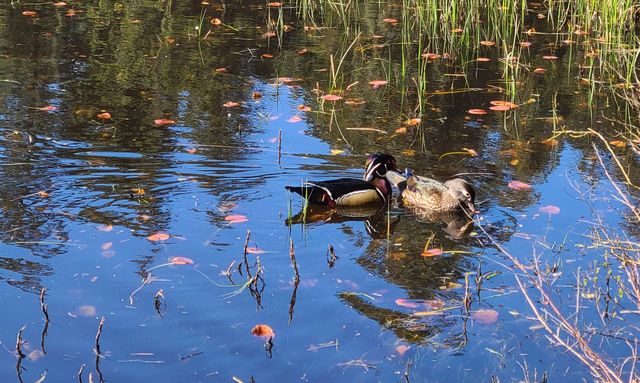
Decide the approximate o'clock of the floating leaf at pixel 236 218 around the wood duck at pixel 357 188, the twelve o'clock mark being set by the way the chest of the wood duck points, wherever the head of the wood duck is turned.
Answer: The floating leaf is roughly at 5 o'clock from the wood duck.

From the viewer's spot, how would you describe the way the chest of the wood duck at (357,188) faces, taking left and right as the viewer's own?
facing to the right of the viewer

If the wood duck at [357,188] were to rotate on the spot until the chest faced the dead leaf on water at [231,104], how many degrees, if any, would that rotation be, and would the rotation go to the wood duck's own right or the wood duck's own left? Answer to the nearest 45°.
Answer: approximately 135° to the wood duck's own left

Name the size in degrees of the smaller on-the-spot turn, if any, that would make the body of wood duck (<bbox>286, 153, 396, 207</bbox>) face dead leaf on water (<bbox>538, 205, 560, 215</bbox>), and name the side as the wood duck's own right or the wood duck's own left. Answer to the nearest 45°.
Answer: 0° — it already faces it

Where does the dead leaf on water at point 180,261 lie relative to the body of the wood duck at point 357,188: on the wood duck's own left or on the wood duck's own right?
on the wood duck's own right

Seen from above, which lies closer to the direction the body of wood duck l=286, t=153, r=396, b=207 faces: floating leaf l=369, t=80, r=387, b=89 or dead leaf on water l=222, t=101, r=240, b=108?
the floating leaf

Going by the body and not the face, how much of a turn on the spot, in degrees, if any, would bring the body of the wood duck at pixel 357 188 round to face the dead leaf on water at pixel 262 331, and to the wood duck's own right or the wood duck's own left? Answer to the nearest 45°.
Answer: approximately 90° to the wood duck's own right

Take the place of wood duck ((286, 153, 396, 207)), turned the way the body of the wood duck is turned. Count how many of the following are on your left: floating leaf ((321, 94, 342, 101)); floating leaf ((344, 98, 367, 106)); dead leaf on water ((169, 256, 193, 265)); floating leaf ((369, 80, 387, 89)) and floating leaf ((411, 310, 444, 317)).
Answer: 3

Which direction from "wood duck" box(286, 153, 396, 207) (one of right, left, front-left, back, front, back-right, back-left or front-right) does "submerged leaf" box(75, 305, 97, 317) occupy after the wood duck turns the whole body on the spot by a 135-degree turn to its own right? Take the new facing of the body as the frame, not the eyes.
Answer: front

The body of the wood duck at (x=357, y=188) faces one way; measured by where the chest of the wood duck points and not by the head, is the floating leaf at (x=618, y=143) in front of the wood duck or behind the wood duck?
in front

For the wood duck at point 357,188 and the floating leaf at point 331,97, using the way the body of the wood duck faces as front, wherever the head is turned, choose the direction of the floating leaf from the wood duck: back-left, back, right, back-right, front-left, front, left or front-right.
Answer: left
